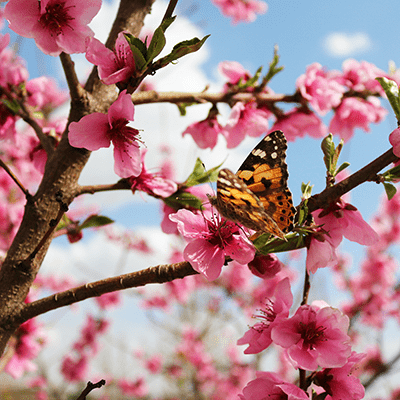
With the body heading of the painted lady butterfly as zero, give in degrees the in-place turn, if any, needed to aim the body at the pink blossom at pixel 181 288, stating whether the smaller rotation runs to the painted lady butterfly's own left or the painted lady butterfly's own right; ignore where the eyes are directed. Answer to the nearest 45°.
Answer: approximately 90° to the painted lady butterfly's own right

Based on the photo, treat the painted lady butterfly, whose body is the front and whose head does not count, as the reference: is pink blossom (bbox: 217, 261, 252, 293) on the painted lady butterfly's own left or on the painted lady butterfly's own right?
on the painted lady butterfly's own right
